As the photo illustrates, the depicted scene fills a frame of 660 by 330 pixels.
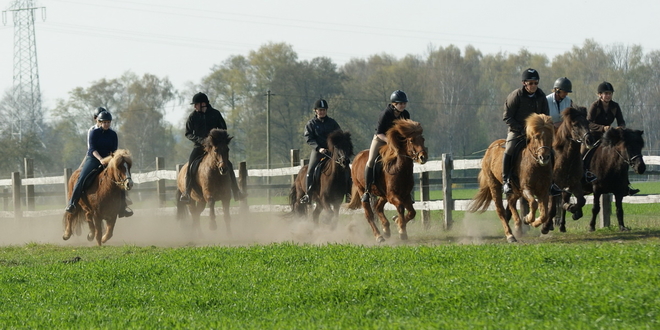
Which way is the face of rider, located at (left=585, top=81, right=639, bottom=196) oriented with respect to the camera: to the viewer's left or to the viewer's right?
to the viewer's right

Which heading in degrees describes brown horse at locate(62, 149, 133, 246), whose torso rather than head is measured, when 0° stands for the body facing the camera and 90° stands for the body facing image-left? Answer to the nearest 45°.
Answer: approximately 315°

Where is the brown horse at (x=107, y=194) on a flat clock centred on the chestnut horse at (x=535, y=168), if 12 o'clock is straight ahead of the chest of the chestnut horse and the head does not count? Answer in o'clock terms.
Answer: The brown horse is roughly at 5 o'clock from the chestnut horse.

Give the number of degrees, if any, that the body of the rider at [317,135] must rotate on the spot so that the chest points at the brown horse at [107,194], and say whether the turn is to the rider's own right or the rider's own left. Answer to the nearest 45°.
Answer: approximately 135° to the rider's own right

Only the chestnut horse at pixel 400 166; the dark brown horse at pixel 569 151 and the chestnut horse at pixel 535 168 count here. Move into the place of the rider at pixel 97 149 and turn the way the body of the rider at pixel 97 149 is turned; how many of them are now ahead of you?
3

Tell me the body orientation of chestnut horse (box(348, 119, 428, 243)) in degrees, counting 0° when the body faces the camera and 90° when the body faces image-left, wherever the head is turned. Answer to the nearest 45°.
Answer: approximately 315°

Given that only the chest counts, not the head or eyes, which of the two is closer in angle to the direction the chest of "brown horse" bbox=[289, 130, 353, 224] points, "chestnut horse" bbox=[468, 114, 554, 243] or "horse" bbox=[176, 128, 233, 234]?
the chestnut horse

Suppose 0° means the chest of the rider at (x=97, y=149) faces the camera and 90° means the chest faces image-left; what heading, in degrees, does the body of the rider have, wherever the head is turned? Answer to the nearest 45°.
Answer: approximately 315°

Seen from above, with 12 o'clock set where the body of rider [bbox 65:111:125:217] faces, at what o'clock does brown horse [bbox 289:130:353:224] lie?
The brown horse is roughly at 11 o'clock from the rider.

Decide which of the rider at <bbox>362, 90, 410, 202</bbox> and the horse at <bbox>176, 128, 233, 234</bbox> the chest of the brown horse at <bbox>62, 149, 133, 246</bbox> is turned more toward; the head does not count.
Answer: the rider
